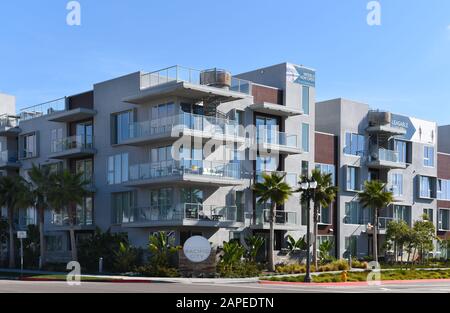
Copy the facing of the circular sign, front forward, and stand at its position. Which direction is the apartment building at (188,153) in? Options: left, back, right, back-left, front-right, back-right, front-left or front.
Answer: back

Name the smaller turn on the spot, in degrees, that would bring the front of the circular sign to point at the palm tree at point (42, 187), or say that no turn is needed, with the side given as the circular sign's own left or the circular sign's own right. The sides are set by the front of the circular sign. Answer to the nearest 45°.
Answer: approximately 135° to the circular sign's own right

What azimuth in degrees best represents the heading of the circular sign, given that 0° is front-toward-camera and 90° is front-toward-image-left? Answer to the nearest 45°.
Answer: approximately 0°

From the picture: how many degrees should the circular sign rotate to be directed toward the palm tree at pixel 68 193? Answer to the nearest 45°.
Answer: approximately 135° to its right
